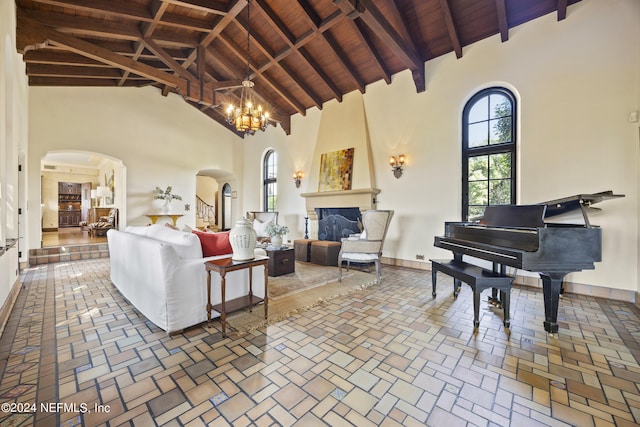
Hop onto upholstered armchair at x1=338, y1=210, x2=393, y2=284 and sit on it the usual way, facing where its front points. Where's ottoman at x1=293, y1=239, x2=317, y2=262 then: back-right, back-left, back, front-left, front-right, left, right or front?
front-right

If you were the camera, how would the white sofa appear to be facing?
facing away from the viewer and to the right of the viewer

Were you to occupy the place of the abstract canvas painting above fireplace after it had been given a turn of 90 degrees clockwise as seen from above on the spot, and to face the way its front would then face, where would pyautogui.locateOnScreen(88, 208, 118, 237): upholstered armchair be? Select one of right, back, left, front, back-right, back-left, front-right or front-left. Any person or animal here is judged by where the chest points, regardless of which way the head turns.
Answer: front-left

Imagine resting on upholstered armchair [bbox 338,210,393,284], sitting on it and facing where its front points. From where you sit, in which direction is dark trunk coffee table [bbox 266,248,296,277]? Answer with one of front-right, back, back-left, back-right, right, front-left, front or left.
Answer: front

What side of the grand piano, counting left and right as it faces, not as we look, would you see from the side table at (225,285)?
front

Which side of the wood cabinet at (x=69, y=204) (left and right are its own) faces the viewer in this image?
front

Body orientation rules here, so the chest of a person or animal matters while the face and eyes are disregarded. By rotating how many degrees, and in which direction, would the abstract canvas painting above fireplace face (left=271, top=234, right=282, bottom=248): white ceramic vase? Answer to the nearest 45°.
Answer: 0° — it already faces it

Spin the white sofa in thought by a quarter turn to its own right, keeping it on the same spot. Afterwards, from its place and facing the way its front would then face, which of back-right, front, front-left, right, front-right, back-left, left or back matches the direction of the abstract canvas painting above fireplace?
left

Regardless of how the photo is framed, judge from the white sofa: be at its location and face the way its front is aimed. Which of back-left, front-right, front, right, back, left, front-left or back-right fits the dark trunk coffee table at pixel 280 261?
front

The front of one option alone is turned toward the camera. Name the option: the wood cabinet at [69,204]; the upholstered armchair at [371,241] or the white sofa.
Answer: the wood cabinet

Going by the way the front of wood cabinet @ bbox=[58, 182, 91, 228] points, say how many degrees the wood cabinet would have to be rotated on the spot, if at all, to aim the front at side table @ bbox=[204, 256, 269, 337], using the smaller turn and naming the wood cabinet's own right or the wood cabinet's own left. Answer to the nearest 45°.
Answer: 0° — it already faces it

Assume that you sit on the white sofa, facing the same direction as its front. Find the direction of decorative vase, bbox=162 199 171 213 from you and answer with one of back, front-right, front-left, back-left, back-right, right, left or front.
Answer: front-left
